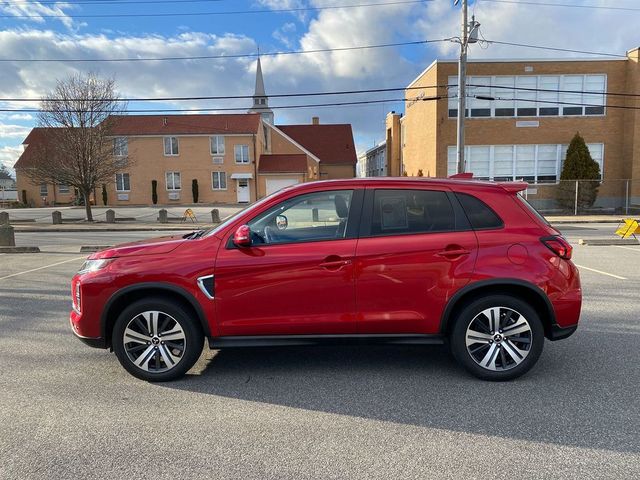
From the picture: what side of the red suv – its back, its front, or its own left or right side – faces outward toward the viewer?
left

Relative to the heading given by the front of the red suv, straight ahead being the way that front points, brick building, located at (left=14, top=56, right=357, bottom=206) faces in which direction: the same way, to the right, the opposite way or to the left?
to the left

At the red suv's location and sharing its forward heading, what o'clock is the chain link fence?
The chain link fence is roughly at 4 o'clock from the red suv.

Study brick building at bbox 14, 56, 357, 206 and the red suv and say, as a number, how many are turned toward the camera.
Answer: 1

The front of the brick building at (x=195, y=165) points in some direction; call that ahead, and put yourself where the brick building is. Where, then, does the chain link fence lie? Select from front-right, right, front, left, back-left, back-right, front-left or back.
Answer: front-left

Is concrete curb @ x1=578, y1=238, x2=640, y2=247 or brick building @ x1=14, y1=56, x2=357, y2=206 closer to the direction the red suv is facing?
the brick building

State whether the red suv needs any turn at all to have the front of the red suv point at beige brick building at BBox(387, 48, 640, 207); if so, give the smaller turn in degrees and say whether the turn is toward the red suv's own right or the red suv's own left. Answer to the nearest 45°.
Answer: approximately 135° to the red suv's own right

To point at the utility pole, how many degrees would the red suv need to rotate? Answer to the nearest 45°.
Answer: approximately 90° to its right

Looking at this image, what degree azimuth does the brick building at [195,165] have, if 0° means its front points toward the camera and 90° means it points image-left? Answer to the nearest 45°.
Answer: approximately 0°

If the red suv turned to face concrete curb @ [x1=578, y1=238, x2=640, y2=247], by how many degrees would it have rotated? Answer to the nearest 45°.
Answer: approximately 135° to its right
